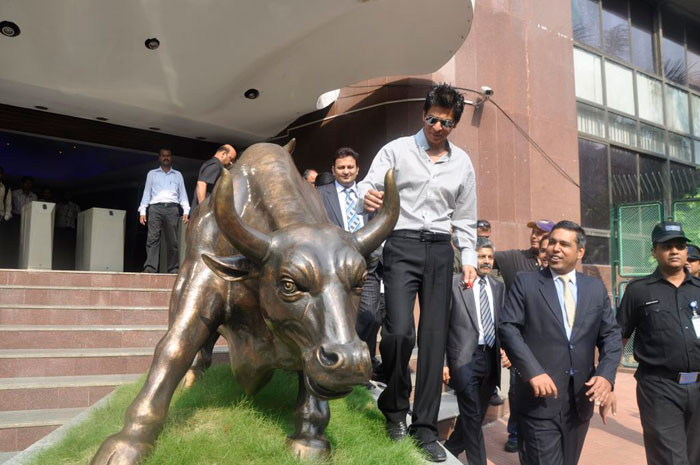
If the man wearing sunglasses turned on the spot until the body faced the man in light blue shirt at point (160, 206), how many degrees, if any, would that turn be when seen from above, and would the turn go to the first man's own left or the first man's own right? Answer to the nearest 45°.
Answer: approximately 135° to the first man's own right

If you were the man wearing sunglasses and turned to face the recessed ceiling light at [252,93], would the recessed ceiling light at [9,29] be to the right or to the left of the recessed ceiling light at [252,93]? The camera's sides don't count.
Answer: left

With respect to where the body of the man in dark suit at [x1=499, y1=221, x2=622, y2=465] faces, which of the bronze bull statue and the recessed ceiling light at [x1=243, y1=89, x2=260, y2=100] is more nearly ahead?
the bronze bull statue

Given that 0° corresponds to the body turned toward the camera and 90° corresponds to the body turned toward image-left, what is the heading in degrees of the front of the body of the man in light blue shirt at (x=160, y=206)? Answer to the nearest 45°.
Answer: approximately 0°

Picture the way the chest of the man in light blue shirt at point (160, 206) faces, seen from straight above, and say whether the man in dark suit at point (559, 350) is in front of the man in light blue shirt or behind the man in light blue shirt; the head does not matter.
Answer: in front

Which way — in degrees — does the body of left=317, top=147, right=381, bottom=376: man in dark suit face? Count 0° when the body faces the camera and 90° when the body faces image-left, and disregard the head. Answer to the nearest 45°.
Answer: approximately 0°

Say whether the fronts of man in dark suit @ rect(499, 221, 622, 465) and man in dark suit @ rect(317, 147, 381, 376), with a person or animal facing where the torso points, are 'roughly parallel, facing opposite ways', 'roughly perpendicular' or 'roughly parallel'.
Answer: roughly parallel

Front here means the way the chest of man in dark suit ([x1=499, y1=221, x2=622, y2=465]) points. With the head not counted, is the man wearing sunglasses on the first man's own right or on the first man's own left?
on the first man's own right

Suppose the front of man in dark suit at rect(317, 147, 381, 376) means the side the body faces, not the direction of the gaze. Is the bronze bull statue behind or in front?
in front

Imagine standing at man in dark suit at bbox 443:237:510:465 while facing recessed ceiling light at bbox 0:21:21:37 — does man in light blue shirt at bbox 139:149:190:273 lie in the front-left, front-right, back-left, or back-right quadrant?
front-right

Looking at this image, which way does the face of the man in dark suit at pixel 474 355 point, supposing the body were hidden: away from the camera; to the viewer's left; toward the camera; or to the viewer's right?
toward the camera

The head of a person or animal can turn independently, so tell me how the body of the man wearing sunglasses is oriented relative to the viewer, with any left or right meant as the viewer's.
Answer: facing the viewer
